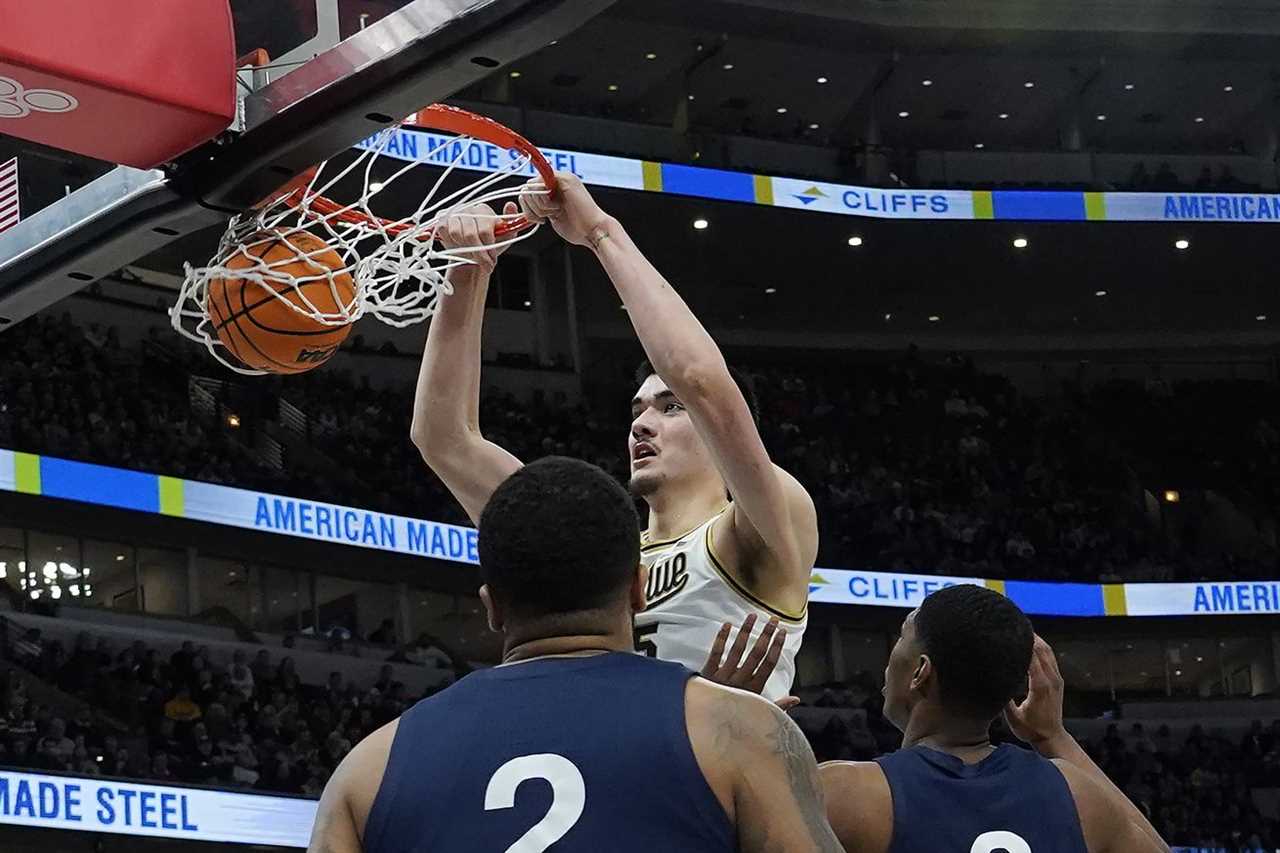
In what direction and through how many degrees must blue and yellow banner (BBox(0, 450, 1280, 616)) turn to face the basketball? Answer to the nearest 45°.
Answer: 0° — it already faces it

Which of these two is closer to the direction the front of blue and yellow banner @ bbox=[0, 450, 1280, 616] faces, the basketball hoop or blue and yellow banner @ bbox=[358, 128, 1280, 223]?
the basketball hoop

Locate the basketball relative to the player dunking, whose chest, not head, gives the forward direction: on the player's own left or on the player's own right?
on the player's own right

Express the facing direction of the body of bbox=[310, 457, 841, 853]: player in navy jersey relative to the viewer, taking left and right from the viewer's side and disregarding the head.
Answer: facing away from the viewer

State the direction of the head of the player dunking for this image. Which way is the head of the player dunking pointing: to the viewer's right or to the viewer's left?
to the viewer's left

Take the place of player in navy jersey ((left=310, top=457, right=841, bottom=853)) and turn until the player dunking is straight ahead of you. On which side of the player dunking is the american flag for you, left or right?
left
